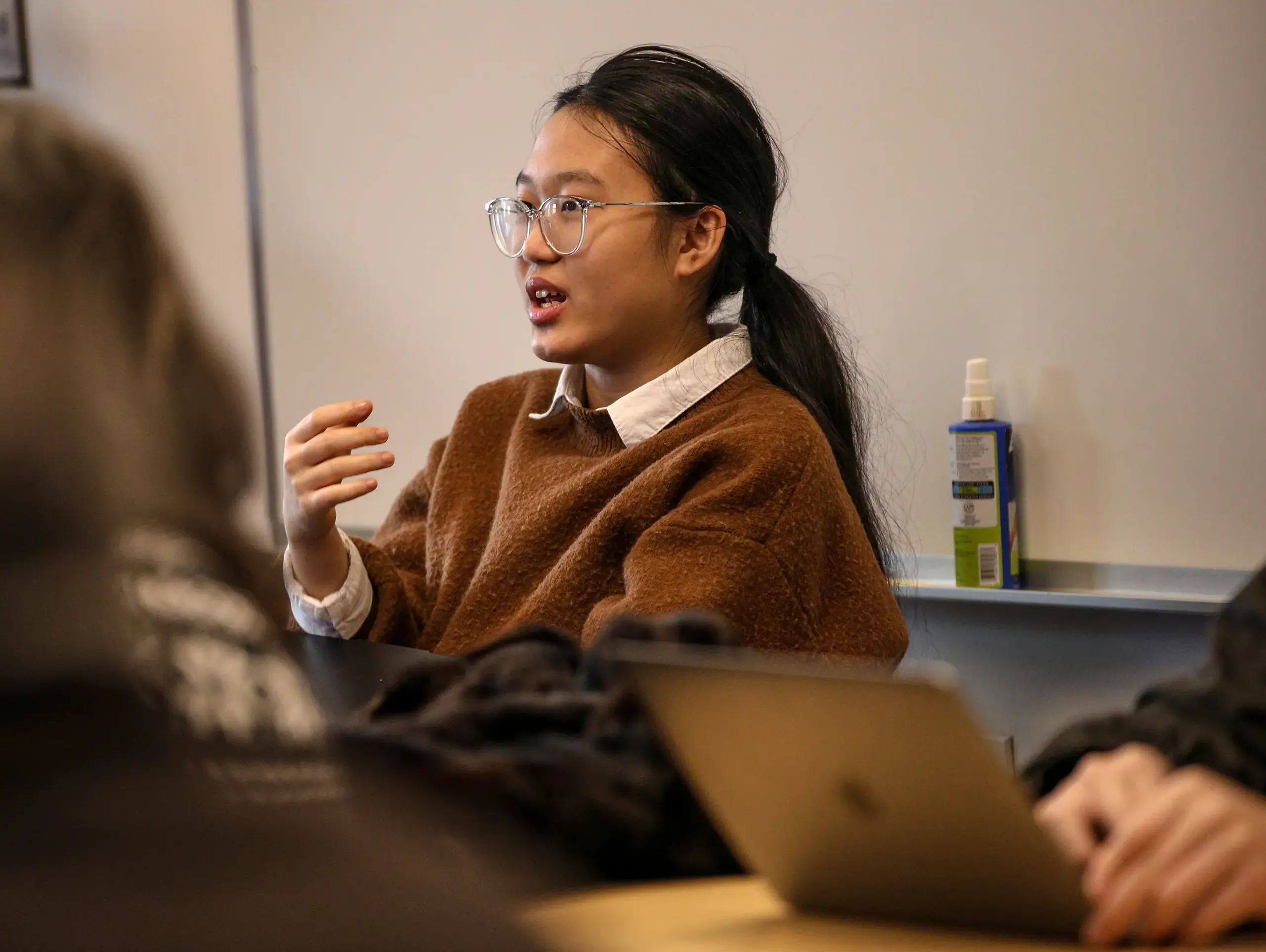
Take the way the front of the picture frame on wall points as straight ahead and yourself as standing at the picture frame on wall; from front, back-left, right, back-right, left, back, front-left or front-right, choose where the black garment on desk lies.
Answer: front

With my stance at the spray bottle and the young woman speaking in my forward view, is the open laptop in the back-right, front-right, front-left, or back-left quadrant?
front-left

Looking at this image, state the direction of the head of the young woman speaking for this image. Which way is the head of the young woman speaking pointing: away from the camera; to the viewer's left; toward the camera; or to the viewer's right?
to the viewer's left

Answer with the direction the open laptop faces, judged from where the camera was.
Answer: facing away from the viewer and to the right of the viewer

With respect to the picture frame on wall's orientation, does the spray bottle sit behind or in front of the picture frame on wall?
in front

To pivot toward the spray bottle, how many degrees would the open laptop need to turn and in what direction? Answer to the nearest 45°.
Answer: approximately 45° to its left

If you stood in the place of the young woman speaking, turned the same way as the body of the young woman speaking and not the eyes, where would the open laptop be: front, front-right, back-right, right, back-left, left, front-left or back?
front-left

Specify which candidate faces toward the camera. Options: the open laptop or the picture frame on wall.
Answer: the picture frame on wall

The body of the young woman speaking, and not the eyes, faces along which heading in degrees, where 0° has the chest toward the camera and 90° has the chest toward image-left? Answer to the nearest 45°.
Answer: approximately 45°

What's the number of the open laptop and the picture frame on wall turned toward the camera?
1

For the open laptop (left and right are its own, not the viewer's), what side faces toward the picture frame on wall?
left

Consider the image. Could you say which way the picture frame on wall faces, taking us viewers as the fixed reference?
facing the viewer

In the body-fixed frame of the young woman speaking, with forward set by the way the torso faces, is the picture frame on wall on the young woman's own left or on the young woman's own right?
on the young woman's own right

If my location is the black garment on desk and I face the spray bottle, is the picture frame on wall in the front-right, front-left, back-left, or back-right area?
front-left
